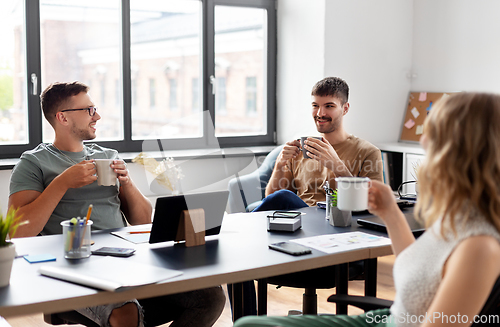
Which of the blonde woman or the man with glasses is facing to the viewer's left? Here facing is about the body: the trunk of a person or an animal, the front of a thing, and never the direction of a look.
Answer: the blonde woman

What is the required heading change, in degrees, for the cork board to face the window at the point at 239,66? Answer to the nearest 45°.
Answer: approximately 45° to its right

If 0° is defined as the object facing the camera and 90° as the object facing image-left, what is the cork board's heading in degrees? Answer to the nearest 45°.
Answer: approximately 45°

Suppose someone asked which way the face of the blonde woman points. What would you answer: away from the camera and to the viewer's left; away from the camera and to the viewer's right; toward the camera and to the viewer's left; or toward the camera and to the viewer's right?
away from the camera and to the viewer's left

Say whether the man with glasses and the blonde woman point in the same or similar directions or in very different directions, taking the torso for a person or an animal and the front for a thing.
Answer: very different directions

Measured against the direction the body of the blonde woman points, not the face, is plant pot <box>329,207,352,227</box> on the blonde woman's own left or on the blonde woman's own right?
on the blonde woman's own right

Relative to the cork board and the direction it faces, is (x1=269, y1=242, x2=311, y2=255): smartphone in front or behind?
in front

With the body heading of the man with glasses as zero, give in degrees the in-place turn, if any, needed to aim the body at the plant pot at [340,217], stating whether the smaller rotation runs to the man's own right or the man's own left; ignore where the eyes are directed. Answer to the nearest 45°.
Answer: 0° — they already face it

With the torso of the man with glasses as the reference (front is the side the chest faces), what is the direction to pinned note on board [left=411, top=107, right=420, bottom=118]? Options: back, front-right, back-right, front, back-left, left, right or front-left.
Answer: left

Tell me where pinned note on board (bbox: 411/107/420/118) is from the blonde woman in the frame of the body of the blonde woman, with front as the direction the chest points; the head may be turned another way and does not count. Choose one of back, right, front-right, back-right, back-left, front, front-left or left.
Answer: right

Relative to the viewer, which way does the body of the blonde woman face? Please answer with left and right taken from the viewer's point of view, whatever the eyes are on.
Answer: facing to the left of the viewer

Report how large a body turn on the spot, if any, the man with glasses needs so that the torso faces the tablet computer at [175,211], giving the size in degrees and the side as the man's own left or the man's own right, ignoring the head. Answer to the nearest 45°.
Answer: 0° — they already face it
